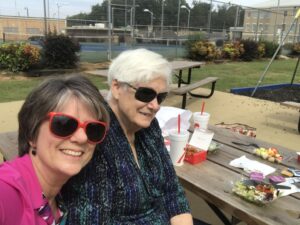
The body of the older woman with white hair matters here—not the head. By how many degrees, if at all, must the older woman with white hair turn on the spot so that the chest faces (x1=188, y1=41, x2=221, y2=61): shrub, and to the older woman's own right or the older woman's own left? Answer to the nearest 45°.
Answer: approximately 135° to the older woman's own left

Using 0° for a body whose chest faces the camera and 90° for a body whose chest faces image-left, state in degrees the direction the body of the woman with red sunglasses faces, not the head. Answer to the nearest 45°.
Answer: approximately 315°

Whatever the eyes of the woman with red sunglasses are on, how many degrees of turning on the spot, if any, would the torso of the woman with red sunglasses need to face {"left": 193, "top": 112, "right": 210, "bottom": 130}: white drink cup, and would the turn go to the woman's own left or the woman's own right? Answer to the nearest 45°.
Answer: approximately 90° to the woman's own left

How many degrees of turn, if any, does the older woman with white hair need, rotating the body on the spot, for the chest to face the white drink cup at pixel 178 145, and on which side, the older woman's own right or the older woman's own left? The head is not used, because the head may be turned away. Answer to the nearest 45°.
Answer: approximately 90° to the older woman's own left

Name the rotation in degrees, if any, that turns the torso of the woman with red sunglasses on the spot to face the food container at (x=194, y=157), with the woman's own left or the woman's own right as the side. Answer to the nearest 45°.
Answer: approximately 90° to the woman's own left

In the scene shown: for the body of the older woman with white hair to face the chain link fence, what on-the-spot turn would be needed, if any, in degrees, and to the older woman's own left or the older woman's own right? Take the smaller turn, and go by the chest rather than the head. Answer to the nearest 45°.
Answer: approximately 135° to the older woman's own left

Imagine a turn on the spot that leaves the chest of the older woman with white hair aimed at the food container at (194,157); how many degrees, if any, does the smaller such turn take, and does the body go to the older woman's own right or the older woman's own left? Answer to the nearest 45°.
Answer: approximately 90° to the older woman's own left

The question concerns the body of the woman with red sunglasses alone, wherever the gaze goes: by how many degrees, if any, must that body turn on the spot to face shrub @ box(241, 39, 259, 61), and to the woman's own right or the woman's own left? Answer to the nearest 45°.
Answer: approximately 90° to the woman's own left

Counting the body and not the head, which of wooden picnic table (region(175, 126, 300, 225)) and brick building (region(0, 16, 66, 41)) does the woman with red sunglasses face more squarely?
the wooden picnic table
